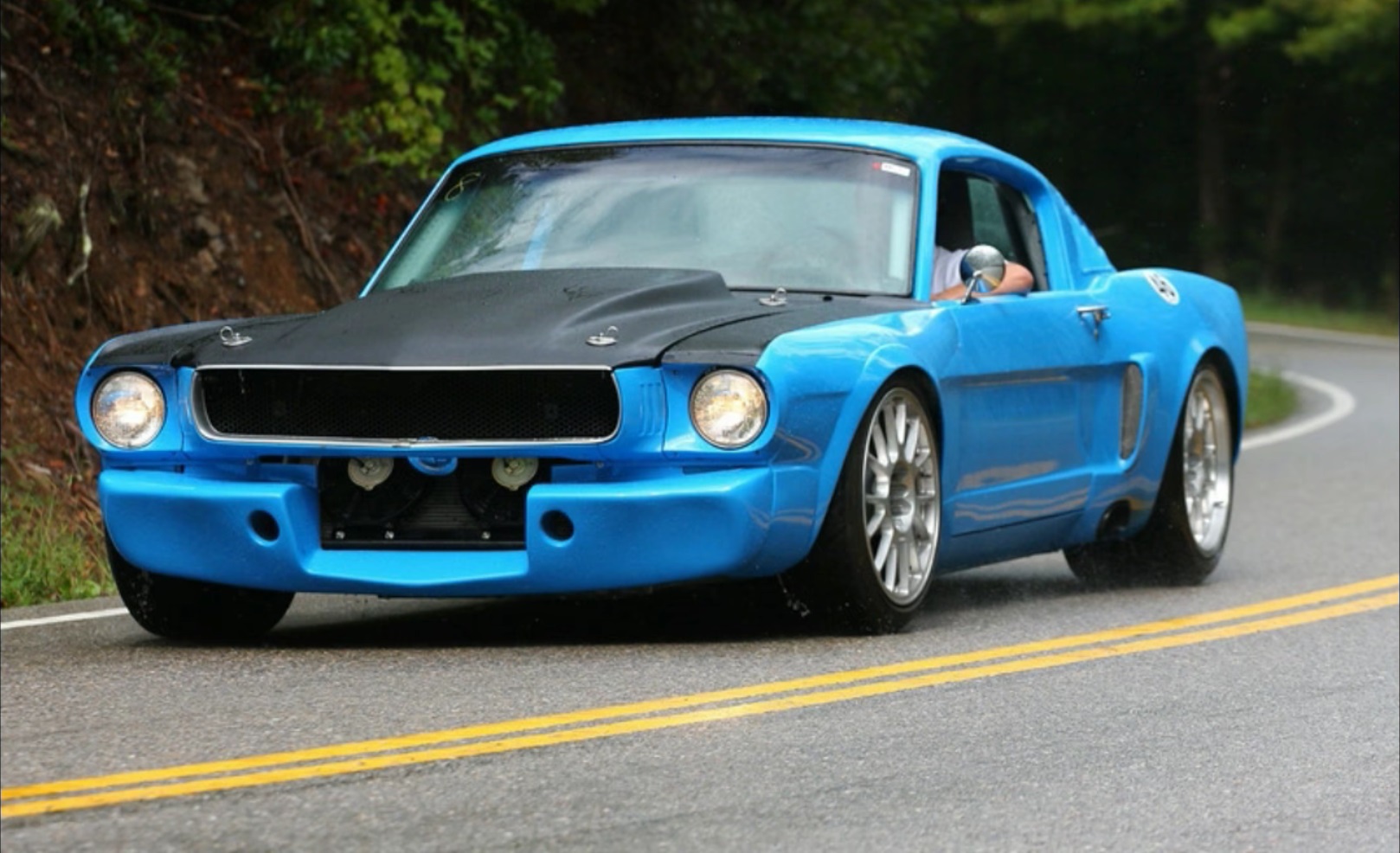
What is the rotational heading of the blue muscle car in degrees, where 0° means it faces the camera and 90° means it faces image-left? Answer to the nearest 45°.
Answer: approximately 45°

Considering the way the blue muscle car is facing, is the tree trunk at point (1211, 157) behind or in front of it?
behind
